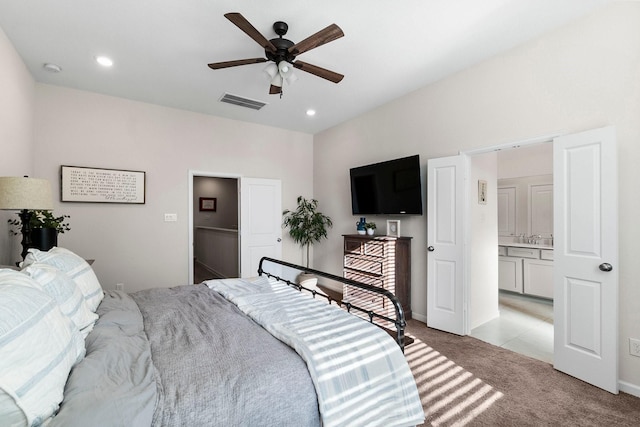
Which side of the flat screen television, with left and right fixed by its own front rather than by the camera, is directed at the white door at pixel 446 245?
left

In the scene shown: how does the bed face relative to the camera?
to the viewer's right

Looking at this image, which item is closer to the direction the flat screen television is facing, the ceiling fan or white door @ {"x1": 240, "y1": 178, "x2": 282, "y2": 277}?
the ceiling fan

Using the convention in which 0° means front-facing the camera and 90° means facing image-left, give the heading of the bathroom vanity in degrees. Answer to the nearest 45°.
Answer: approximately 45°

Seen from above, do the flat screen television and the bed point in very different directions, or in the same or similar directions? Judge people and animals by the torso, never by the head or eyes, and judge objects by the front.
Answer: very different directions

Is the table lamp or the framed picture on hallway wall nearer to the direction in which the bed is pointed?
the framed picture on hallway wall

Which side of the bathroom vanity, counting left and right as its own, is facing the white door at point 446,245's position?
front

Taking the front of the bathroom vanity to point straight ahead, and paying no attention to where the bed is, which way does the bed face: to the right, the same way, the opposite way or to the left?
the opposite way

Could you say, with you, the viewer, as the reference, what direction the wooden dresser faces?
facing the viewer and to the left of the viewer

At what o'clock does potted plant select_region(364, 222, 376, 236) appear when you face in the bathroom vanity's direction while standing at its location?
The potted plant is roughly at 12 o'clock from the bathroom vanity.

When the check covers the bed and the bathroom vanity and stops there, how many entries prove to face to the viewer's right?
1

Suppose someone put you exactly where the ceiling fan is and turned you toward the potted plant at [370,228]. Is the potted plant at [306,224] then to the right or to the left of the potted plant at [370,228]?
left

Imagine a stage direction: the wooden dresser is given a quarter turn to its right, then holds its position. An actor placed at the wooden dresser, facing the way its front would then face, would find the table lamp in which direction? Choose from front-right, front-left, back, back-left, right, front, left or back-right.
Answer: left

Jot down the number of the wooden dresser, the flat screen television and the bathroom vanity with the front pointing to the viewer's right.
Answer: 0

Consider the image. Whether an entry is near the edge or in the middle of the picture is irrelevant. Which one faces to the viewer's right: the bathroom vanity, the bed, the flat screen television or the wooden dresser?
the bed

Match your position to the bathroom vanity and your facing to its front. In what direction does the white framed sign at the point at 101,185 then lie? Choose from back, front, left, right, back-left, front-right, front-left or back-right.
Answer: front

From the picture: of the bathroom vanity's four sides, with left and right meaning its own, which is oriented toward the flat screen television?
front
